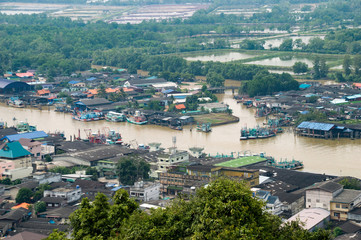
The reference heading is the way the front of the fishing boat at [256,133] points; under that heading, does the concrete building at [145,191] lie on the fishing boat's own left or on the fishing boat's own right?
on the fishing boat's own right

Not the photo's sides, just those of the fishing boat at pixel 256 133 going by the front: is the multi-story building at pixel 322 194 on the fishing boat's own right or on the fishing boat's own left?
on the fishing boat's own right

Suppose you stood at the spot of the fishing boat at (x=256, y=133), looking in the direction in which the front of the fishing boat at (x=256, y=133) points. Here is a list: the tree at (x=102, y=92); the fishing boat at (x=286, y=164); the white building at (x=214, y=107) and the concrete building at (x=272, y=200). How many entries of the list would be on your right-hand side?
2

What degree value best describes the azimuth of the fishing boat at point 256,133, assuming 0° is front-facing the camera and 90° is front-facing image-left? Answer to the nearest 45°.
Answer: approximately 270°

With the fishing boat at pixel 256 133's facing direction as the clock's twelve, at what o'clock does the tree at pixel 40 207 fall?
The tree is roughly at 4 o'clock from the fishing boat.
